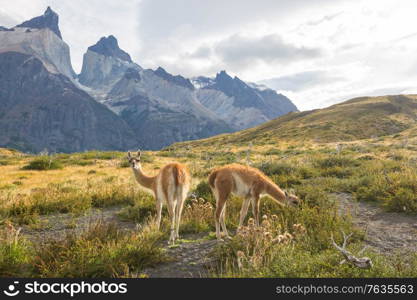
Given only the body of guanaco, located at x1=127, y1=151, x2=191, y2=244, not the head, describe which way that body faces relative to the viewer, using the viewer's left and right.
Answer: facing away from the viewer and to the left of the viewer

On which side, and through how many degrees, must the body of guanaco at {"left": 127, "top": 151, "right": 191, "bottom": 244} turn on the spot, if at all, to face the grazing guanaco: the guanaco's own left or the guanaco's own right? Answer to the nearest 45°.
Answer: approximately 135° to the guanaco's own right
